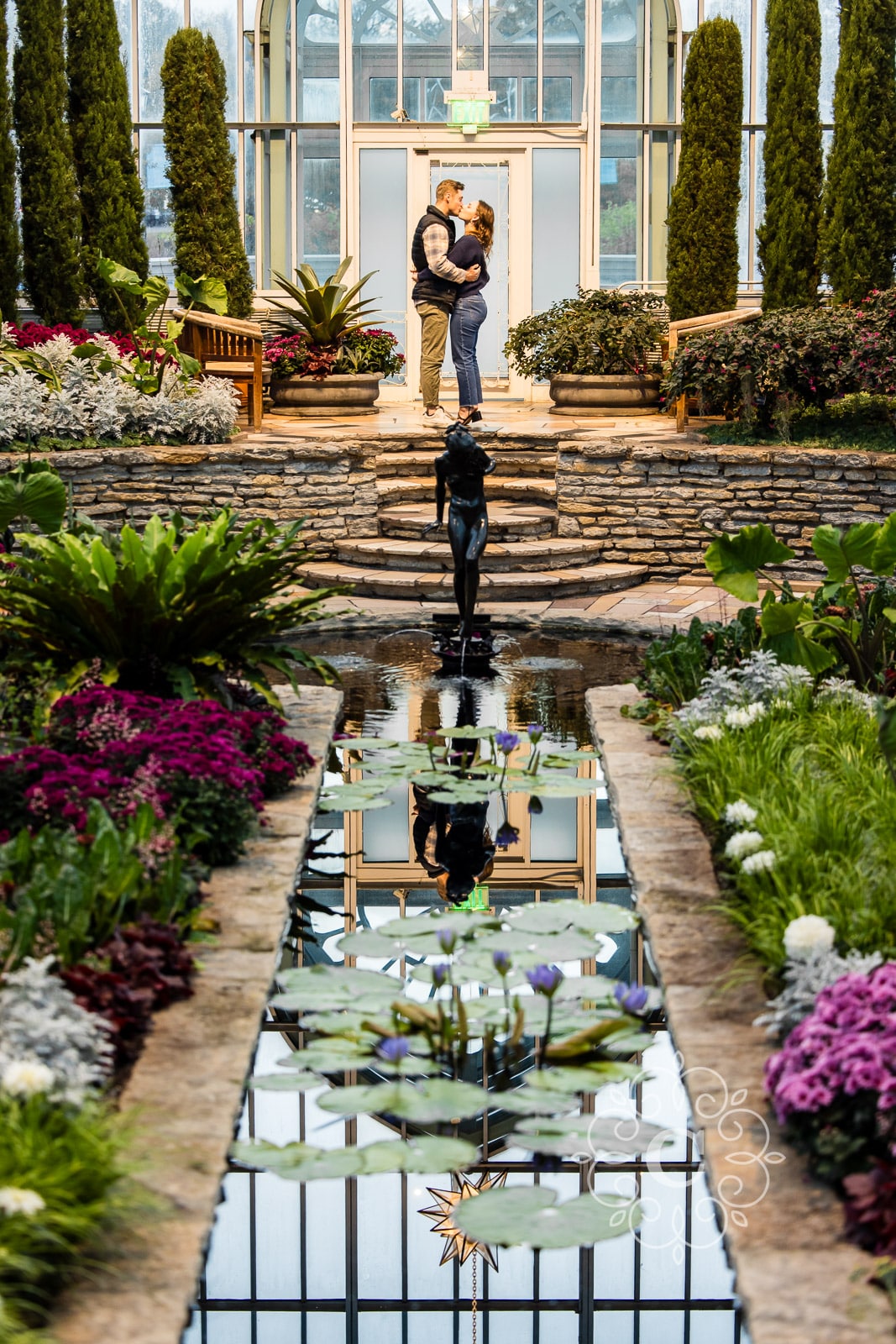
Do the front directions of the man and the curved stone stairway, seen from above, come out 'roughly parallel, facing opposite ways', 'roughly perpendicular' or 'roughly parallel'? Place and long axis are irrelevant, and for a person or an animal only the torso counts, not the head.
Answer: roughly perpendicular

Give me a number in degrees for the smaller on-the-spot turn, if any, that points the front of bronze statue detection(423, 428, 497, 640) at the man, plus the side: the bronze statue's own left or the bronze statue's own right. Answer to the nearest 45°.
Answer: approximately 180°

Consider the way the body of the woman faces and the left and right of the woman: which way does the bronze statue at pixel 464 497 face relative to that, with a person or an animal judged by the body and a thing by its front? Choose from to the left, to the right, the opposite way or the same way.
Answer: to the left

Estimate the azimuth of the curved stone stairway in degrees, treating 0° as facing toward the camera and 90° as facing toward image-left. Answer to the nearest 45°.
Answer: approximately 0°

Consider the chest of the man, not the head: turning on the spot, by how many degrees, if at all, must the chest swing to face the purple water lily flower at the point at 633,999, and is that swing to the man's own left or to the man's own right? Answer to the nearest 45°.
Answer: approximately 90° to the man's own right

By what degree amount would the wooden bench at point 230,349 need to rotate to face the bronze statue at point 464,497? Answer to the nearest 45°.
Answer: approximately 90° to its right

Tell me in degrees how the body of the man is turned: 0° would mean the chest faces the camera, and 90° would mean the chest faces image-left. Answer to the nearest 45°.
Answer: approximately 270°

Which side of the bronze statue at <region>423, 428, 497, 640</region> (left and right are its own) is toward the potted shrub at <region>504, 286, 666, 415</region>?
back

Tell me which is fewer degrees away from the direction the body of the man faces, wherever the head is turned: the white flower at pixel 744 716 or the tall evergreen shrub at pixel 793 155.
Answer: the tall evergreen shrub

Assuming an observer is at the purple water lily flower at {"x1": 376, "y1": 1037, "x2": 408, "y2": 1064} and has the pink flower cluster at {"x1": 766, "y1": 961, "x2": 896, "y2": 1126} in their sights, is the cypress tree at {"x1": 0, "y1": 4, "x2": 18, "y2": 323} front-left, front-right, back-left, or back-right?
back-left
